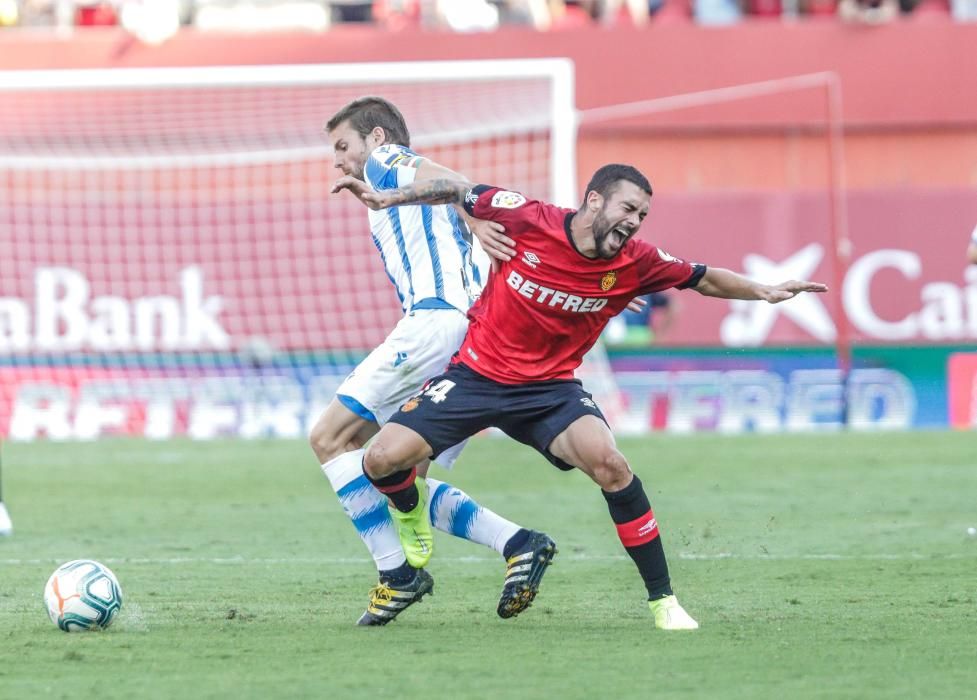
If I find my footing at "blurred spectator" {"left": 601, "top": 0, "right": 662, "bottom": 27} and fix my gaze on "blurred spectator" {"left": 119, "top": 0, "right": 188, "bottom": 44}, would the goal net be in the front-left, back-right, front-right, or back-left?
front-left

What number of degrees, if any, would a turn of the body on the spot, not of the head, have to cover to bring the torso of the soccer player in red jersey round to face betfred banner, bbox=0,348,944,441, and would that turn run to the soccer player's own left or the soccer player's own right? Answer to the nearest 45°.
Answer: approximately 180°

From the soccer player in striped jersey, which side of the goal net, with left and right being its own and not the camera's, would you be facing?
front

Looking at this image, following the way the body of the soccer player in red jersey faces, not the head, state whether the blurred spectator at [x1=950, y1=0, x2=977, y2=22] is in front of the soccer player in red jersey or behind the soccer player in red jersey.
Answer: behind

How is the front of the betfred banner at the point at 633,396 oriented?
toward the camera

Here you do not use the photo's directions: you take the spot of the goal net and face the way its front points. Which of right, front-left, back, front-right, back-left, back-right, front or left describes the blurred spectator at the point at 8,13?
back-right

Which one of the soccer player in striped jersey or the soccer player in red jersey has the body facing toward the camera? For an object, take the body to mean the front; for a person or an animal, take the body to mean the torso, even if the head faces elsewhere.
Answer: the soccer player in red jersey

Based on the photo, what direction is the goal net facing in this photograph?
toward the camera

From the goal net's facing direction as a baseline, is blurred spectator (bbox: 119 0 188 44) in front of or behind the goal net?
behind

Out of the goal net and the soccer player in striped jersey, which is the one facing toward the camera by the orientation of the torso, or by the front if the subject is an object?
the goal net

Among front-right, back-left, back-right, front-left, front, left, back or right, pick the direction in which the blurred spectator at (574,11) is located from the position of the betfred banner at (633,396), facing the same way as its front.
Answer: back
